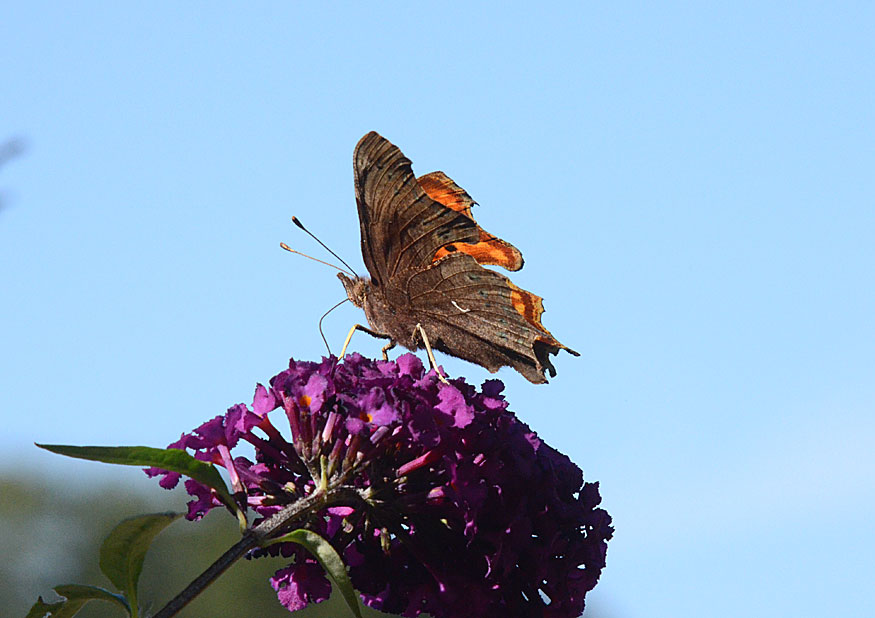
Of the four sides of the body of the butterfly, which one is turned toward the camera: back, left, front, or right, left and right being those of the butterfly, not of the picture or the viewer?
left
